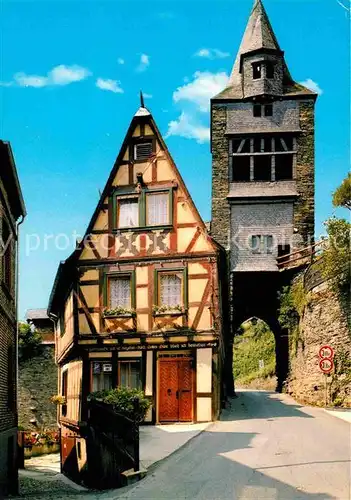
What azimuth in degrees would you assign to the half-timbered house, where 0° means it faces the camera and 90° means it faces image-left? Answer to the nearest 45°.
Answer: approximately 0°

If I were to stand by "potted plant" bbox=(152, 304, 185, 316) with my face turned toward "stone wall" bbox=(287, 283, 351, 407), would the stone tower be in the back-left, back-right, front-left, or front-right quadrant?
front-left

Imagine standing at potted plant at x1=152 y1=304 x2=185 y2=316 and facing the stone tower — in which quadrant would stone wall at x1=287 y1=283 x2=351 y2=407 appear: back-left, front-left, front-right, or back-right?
front-right

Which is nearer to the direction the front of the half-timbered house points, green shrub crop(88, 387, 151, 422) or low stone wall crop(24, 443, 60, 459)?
the green shrub

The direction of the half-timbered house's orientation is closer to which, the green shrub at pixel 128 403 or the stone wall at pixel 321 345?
the green shrub

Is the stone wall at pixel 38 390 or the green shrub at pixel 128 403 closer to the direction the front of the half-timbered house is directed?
the green shrub

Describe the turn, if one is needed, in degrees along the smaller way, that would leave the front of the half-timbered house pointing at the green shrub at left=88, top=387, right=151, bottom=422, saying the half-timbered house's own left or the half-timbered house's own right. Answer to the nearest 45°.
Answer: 0° — it already faces it

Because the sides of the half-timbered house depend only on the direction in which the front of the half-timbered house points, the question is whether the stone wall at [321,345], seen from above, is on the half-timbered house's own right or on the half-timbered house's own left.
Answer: on the half-timbered house's own left

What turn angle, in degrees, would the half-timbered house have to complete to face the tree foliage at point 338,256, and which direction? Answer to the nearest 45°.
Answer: approximately 90° to its left

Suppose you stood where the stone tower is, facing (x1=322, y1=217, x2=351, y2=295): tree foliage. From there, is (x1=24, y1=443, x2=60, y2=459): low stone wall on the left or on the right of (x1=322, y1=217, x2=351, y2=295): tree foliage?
right
